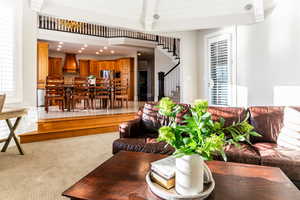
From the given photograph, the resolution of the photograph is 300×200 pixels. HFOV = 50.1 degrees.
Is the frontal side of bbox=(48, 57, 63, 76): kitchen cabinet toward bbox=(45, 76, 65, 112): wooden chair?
yes

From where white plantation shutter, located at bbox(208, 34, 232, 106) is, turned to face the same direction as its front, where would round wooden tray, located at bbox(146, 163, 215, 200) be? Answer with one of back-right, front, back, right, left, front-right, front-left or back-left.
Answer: front-left

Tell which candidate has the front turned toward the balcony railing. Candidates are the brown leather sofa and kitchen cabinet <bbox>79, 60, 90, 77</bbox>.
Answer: the kitchen cabinet

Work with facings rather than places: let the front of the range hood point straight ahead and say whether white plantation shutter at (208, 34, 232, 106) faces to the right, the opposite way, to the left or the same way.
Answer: to the right
